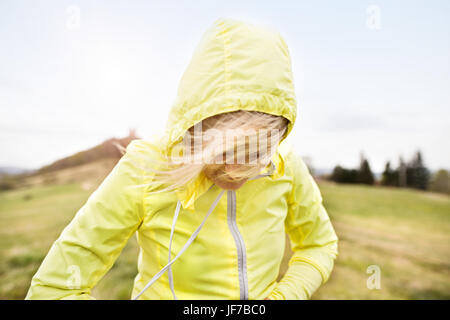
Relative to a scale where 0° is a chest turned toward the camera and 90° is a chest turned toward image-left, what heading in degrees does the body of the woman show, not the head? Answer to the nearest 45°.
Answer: approximately 0°

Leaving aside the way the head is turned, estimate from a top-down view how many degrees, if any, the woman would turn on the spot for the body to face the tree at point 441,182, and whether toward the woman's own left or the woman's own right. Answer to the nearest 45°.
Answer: approximately 135° to the woman's own left

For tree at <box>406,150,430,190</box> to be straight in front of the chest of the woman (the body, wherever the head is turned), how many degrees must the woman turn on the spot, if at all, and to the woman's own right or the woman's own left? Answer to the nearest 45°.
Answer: approximately 135° to the woman's own left
